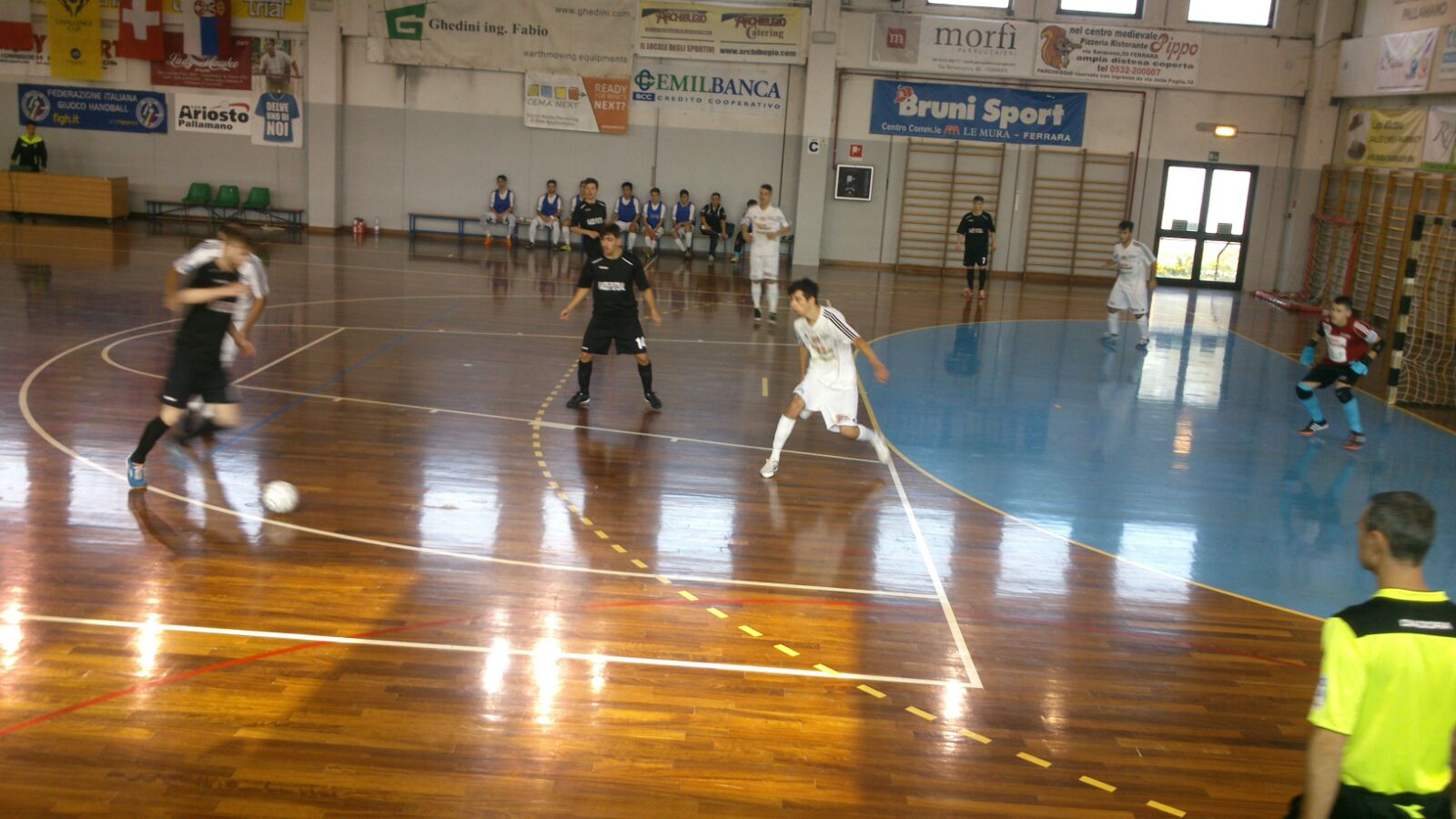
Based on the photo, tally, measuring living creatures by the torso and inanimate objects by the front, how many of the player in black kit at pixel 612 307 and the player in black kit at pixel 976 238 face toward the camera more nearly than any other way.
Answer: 2

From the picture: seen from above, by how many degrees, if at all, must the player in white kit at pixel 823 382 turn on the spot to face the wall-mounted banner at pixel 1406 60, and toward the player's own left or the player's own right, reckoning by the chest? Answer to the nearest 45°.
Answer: approximately 180°

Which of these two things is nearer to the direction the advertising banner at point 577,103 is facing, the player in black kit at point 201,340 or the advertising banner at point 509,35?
the player in black kit

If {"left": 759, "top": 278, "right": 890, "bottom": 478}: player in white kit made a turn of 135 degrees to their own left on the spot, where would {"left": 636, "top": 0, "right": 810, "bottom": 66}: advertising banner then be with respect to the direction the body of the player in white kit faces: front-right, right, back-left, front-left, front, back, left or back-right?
left

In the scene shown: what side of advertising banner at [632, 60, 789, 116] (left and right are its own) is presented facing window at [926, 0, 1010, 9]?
left

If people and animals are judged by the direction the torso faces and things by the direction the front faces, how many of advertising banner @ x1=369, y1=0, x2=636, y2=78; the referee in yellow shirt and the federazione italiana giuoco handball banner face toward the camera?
2

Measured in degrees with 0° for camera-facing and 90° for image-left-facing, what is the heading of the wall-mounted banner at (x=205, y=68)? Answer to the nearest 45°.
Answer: approximately 0°

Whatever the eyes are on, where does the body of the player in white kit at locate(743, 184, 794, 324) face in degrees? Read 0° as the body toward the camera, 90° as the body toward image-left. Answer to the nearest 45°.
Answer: approximately 0°

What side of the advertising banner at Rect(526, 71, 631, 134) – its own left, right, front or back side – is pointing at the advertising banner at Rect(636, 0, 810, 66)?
left

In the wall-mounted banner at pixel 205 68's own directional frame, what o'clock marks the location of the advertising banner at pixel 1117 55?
The advertising banner is roughly at 10 o'clock from the wall-mounted banner.

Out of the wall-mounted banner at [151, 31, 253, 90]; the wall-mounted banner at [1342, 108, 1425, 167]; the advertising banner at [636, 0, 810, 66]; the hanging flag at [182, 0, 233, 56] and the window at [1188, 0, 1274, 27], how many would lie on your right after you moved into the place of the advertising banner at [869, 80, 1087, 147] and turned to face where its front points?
3

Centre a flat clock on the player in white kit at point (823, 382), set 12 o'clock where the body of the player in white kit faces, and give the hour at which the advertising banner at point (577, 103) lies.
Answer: The advertising banner is roughly at 4 o'clock from the player in white kit.

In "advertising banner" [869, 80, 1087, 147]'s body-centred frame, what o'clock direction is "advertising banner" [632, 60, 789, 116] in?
"advertising banner" [632, 60, 789, 116] is roughly at 3 o'clock from "advertising banner" [869, 80, 1087, 147].
